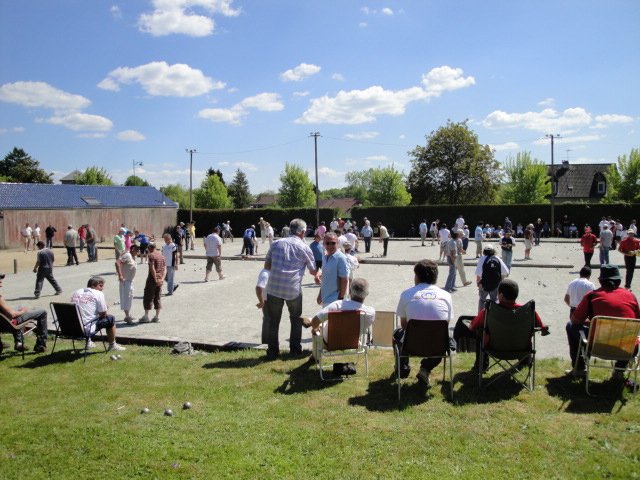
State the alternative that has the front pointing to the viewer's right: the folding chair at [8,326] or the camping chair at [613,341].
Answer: the folding chair

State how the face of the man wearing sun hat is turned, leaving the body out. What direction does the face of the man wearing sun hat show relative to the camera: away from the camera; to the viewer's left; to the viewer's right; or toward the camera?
away from the camera

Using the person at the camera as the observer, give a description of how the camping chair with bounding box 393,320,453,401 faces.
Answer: facing away from the viewer

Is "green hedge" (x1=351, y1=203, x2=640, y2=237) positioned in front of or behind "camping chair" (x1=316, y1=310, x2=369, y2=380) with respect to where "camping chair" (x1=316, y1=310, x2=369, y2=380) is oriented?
in front

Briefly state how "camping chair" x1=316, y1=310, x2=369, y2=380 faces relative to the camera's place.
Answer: facing away from the viewer

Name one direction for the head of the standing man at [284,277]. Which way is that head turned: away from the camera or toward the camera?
away from the camera

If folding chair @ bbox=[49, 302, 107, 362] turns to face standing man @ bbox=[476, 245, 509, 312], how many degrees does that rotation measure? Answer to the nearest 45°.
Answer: approximately 45° to its right

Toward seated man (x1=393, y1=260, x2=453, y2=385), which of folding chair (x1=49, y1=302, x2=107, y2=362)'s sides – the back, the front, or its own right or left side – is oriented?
right

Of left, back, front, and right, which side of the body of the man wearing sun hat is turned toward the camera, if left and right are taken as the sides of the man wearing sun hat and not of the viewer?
back

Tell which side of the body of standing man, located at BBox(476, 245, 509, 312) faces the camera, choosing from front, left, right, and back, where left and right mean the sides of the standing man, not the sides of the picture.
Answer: back

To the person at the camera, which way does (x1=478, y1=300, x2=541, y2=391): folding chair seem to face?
facing away from the viewer

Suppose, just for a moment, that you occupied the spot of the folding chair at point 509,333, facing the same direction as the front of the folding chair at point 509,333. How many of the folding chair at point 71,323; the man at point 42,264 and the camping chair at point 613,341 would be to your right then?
1

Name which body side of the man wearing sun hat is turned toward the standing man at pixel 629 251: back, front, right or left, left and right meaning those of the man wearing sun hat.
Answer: front

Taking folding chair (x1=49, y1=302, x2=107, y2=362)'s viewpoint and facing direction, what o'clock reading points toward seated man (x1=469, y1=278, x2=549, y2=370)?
The seated man is roughly at 3 o'clock from the folding chair.

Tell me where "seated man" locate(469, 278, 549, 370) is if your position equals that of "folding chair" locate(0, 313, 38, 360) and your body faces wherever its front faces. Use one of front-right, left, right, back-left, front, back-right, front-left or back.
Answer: front-right

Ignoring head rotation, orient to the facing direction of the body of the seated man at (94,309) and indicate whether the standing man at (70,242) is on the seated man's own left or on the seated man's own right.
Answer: on the seated man's own left

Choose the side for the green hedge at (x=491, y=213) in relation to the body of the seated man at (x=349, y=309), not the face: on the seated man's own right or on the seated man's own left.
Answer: on the seated man's own right

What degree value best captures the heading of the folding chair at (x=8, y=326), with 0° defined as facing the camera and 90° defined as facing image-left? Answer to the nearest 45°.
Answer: approximately 270°

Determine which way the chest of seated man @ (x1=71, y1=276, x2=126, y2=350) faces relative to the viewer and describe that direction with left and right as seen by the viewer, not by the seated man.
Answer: facing away from the viewer and to the right of the viewer

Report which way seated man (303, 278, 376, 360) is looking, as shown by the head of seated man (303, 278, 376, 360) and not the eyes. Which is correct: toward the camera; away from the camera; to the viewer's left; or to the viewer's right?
away from the camera
